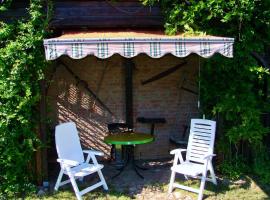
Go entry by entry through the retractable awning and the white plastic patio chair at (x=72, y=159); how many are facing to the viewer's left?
0

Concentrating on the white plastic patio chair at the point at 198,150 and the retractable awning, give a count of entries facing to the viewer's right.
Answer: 0

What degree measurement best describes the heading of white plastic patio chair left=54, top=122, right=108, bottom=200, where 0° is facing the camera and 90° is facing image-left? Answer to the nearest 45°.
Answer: approximately 315°

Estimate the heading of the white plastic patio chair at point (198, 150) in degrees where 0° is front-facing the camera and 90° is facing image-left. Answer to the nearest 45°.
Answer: approximately 45°

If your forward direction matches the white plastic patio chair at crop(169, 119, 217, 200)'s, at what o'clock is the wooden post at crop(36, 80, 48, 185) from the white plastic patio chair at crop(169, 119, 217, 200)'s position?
The wooden post is roughly at 1 o'clock from the white plastic patio chair.

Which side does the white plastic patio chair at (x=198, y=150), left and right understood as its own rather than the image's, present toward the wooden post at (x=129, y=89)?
right

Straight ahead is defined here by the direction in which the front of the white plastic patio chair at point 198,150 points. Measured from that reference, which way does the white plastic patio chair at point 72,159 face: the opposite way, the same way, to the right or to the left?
to the left

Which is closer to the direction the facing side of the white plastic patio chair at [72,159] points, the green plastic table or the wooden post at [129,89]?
the green plastic table

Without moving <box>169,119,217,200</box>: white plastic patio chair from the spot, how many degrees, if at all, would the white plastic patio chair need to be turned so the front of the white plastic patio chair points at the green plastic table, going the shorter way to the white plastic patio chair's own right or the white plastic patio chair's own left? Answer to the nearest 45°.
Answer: approximately 45° to the white plastic patio chair's own right

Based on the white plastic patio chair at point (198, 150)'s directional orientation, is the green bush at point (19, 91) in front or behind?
in front

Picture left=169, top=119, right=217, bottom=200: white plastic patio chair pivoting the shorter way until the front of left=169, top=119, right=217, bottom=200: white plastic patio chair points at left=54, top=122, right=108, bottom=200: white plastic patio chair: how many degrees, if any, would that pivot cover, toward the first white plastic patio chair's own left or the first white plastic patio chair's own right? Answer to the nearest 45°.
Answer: approximately 45° to the first white plastic patio chair's own right

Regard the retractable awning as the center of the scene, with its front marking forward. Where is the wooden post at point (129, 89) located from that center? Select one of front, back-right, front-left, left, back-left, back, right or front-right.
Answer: back
